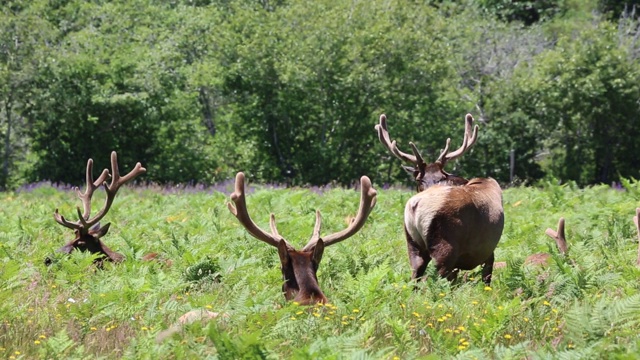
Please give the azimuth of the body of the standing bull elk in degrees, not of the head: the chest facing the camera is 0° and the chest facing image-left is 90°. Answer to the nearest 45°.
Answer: approximately 225°
